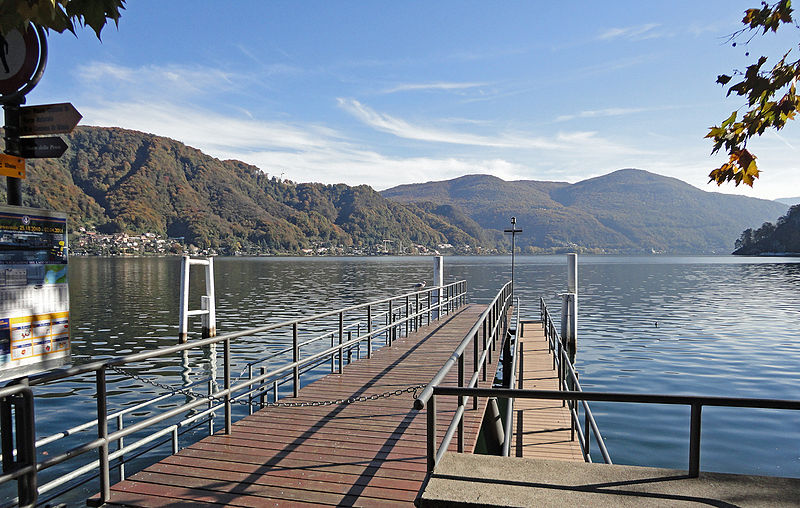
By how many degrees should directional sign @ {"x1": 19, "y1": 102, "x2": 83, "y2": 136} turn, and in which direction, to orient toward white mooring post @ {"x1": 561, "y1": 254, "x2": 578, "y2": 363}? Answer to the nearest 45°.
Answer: approximately 135° to its left
